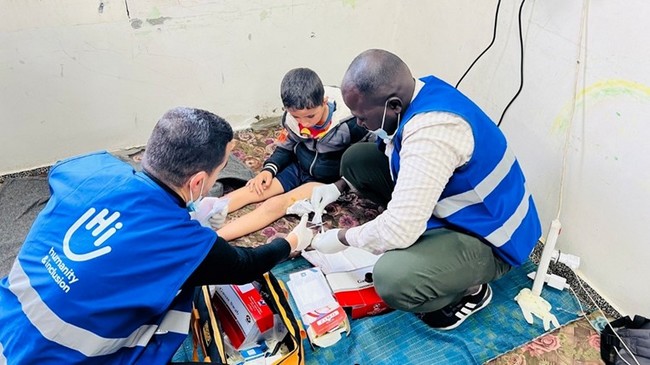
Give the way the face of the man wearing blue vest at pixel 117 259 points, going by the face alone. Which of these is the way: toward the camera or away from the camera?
away from the camera

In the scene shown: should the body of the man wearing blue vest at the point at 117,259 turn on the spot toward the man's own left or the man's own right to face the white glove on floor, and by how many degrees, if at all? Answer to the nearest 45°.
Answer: approximately 45° to the man's own right

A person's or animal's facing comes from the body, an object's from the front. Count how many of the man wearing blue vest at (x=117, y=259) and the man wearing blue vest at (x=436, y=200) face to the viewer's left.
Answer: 1

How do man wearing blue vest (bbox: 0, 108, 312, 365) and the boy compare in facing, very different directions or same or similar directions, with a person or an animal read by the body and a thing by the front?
very different directions

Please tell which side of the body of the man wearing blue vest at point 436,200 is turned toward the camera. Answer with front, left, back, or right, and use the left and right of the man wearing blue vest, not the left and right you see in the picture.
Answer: left

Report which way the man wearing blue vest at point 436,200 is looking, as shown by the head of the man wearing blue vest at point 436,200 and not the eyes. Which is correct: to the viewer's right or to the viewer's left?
to the viewer's left
